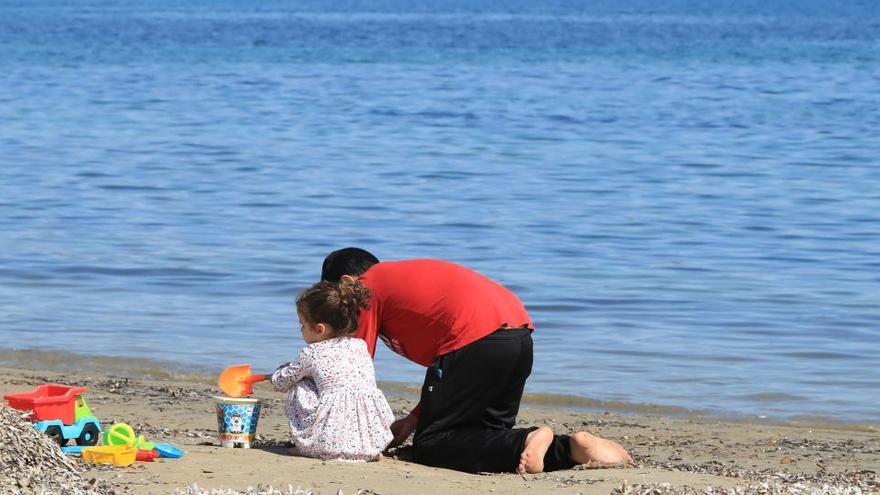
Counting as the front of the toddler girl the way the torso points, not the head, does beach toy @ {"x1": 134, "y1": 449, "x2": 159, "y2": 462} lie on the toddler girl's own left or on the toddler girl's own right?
on the toddler girl's own left

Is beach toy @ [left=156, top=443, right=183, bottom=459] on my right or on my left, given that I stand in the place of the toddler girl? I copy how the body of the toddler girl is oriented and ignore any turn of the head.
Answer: on my left

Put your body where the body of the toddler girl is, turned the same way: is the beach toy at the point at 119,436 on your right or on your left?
on your left

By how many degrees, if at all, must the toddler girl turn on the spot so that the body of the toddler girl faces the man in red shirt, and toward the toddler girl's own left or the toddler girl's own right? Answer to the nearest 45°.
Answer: approximately 135° to the toddler girl's own right

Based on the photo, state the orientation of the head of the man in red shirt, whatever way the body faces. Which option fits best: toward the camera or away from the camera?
away from the camera

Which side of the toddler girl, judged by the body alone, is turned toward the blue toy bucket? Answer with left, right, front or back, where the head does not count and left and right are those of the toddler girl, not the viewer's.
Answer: front

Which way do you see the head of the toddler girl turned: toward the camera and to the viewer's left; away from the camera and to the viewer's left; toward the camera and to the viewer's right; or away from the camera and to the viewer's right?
away from the camera and to the viewer's left

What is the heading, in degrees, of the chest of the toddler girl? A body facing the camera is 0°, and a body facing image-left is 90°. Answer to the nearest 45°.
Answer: approximately 135°

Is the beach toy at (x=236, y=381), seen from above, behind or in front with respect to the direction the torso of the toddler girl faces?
in front

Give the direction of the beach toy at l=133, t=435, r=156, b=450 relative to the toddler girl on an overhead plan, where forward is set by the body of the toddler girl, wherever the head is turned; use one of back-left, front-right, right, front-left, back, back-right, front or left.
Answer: front-left

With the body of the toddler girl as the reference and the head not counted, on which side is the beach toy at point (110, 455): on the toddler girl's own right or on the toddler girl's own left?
on the toddler girl's own left
